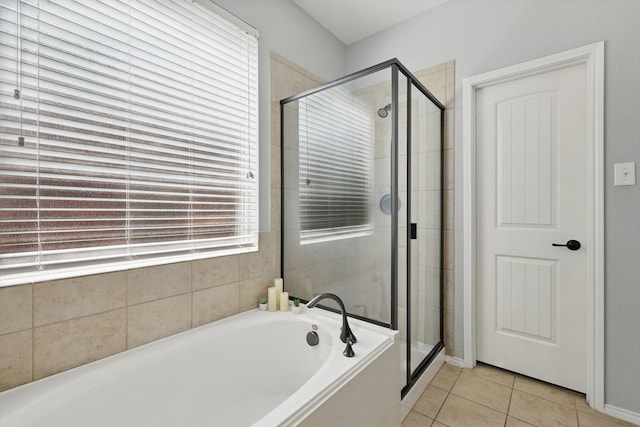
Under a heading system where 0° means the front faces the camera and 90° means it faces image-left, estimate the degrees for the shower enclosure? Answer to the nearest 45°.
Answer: approximately 315°

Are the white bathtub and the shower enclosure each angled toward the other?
no

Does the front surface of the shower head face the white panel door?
no

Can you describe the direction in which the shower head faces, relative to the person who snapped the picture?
facing the viewer and to the left of the viewer

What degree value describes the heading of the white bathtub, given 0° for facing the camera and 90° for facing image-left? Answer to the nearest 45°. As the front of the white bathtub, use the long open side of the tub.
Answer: approximately 315°

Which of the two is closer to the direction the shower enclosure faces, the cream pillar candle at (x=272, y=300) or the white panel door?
the white panel door

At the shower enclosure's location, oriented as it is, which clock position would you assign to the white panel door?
The white panel door is roughly at 10 o'clock from the shower enclosure.

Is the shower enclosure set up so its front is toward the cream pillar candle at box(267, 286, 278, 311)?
no

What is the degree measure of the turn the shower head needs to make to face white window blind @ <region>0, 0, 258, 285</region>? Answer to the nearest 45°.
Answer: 0° — it already faces it

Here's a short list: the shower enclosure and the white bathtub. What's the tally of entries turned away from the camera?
0
